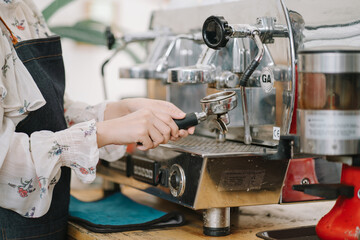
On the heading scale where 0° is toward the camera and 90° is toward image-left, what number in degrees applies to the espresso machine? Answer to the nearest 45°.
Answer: approximately 45°
